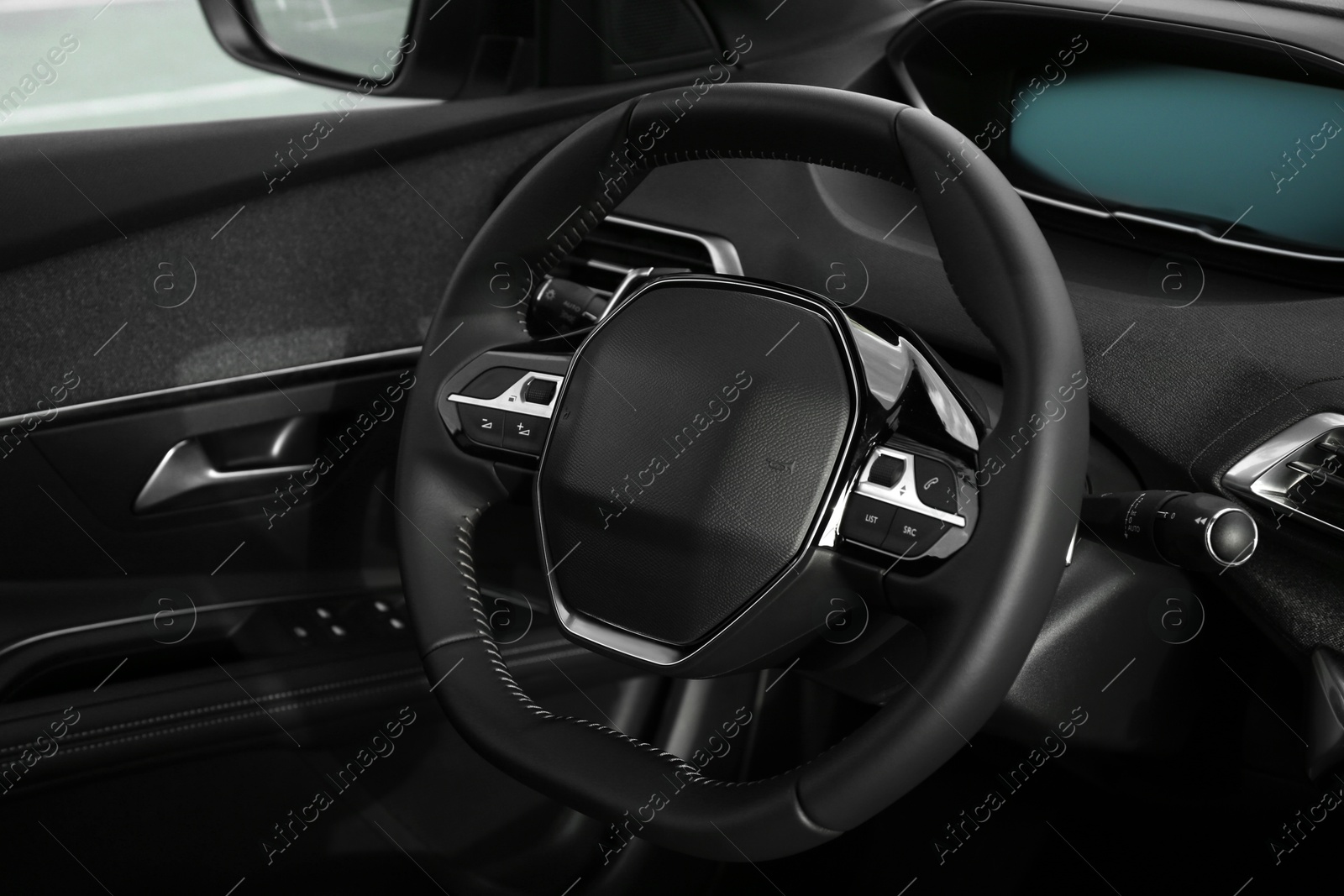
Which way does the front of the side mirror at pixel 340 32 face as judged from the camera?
facing the viewer

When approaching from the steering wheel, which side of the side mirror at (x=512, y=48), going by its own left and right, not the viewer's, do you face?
front

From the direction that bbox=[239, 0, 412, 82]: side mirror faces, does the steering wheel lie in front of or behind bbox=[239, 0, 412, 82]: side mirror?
in front
